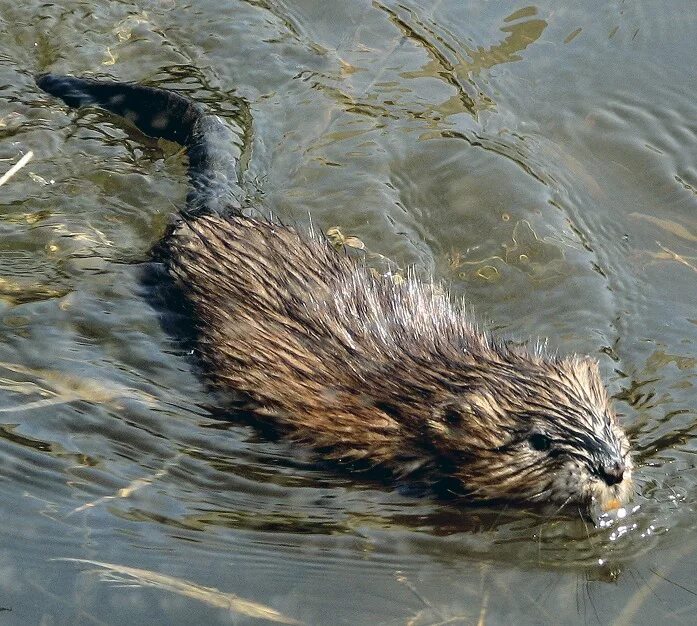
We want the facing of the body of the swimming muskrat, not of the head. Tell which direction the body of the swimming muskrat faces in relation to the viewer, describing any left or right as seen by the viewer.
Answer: facing the viewer and to the right of the viewer
